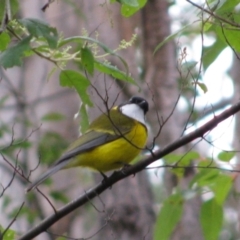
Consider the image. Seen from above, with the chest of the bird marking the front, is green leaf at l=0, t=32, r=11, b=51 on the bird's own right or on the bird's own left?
on the bird's own right

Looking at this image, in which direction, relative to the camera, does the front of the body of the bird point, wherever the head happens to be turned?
to the viewer's right
